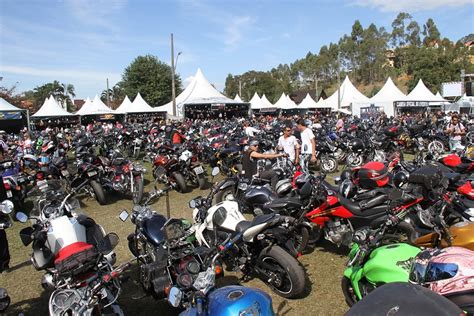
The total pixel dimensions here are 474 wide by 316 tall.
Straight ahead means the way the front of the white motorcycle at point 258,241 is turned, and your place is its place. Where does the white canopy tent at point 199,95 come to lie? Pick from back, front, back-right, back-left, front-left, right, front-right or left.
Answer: front-right

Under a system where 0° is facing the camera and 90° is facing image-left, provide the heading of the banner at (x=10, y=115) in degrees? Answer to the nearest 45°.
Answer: approximately 0°

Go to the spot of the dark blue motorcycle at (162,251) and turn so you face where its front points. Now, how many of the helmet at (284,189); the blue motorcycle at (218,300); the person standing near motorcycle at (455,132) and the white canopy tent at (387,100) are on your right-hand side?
3

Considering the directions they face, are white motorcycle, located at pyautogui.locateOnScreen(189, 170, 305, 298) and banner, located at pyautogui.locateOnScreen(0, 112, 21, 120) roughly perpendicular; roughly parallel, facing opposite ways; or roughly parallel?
roughly parallel, facing opposite ways

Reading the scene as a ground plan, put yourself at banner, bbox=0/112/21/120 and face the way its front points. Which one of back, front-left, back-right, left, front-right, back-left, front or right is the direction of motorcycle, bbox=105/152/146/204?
front

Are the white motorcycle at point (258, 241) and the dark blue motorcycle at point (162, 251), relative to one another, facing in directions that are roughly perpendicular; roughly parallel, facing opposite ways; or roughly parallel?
roughly parallel

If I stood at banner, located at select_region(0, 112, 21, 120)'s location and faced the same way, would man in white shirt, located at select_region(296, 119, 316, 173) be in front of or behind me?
in front

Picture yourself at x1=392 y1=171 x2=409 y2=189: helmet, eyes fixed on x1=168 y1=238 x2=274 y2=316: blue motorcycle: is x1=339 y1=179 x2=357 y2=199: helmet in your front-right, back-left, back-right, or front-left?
front-right

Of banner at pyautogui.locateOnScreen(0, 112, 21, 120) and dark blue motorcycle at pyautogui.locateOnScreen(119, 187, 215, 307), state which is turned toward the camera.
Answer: the banner
